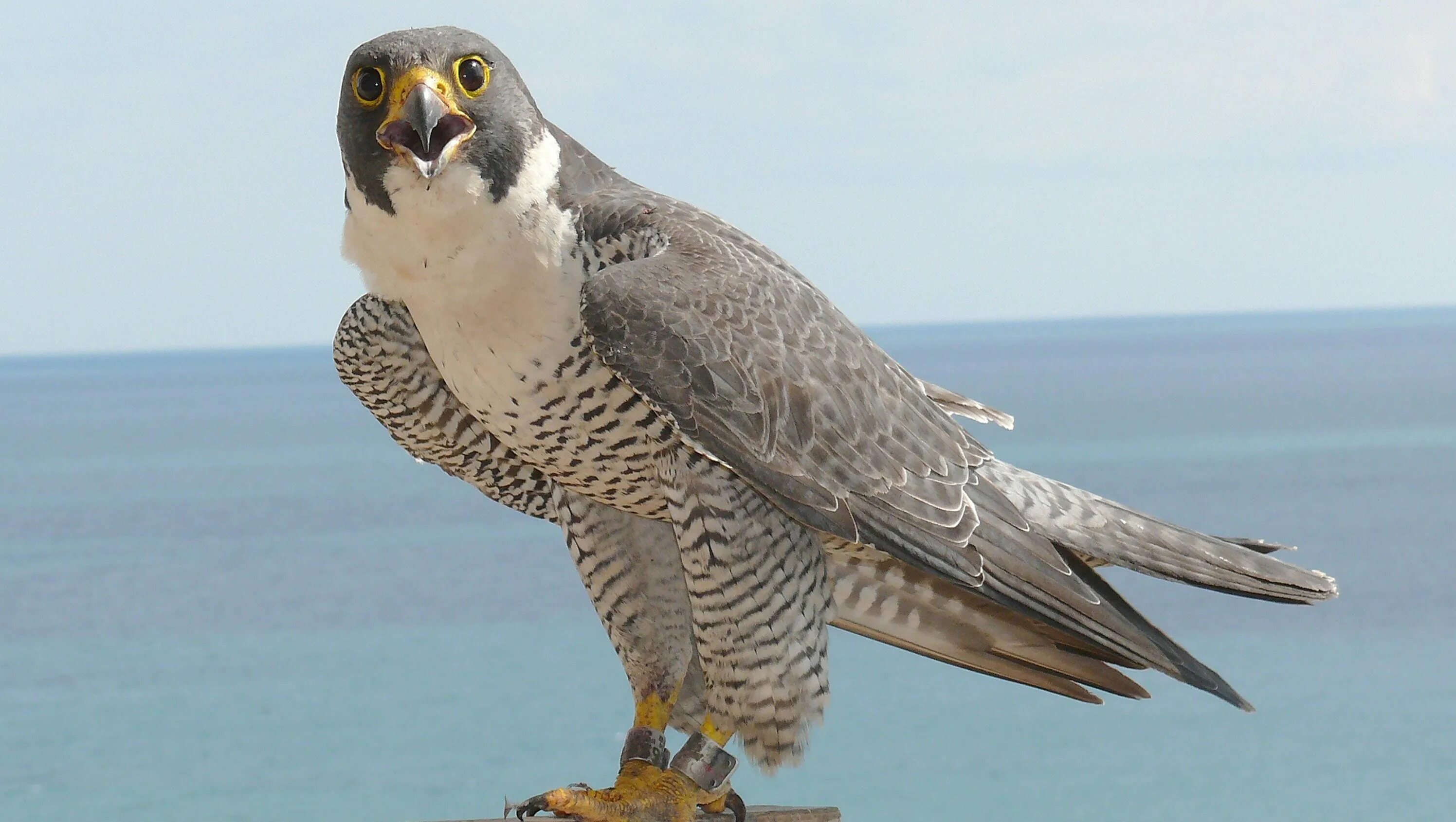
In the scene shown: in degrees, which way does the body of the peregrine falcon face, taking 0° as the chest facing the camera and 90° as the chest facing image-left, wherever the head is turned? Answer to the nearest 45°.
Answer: approximately 45°
